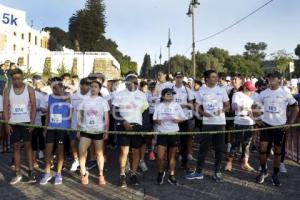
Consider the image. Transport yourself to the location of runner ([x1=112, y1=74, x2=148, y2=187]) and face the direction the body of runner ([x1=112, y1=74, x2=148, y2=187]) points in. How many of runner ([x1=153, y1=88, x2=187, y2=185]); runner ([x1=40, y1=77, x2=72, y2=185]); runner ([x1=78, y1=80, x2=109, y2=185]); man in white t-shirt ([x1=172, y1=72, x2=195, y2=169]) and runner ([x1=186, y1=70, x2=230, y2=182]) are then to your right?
2

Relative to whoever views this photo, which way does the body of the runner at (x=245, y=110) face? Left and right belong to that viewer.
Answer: facing the viewer and to the right of the viewer

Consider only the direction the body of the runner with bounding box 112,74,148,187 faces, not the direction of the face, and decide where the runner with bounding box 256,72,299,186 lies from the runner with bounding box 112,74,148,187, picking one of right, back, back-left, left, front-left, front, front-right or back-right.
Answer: left

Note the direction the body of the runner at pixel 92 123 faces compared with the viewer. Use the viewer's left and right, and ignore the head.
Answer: facing the viewer

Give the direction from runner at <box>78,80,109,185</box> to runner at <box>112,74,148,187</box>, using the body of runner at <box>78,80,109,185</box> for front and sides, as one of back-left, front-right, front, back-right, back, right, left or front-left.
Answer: left

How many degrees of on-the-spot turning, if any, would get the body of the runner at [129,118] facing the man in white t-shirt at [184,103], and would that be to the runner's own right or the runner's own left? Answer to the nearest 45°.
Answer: approximately 135° to the runner's own left

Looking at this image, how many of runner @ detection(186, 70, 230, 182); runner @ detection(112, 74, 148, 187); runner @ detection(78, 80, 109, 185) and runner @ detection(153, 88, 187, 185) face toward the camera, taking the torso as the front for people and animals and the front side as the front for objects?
4

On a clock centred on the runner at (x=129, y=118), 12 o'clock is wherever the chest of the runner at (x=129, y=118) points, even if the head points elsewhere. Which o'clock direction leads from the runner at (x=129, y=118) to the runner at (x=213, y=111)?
the runner at (x=213, y=111) is roughly at 9 o'clock from the runner at (x=129, y=118).

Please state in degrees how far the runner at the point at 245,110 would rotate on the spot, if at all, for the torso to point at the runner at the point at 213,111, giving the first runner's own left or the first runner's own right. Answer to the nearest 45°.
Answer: approximately 90° to the first runner's own right

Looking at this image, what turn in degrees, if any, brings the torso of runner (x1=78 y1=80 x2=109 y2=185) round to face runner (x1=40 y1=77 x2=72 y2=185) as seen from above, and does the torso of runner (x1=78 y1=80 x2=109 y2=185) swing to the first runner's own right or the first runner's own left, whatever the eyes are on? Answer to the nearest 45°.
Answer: approximately 90° to the first runner's own right

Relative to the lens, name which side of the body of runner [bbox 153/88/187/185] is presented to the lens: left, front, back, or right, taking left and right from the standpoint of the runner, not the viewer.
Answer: front

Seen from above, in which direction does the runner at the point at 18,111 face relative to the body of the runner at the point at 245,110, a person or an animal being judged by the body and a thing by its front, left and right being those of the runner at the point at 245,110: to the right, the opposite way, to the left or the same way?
the same way

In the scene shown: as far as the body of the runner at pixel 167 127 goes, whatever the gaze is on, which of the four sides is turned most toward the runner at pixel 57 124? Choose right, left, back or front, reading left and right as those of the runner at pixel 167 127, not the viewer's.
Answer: right

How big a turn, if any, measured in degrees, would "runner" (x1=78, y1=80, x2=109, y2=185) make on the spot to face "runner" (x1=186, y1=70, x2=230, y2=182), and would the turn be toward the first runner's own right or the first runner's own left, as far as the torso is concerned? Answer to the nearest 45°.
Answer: approximately 90° to the first runner's own left

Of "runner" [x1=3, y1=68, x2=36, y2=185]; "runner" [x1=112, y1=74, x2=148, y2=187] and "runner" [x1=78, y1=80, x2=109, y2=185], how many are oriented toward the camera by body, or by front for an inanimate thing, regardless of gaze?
3

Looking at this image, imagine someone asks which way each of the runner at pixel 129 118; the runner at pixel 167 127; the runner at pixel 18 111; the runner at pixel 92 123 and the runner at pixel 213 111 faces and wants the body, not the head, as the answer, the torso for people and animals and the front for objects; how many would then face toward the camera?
5

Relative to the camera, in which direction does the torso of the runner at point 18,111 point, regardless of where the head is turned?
toward the camera
